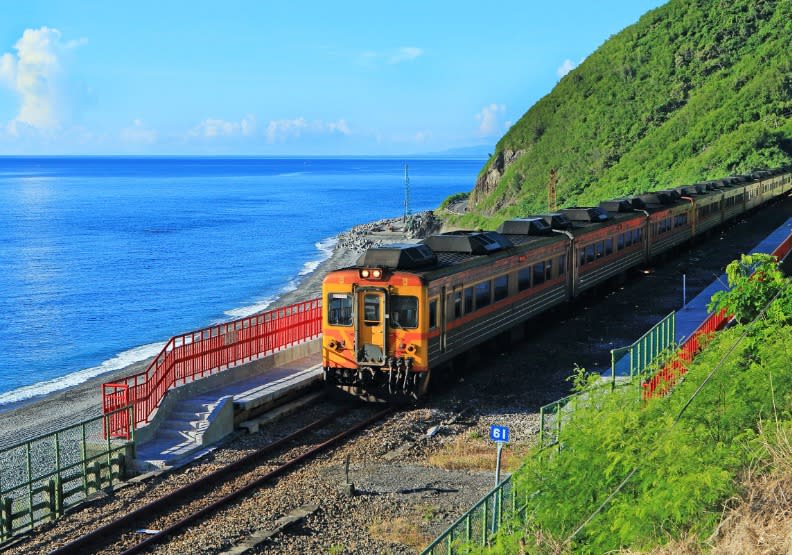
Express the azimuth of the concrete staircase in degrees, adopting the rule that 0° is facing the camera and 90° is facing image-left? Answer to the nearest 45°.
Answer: approximately 45°

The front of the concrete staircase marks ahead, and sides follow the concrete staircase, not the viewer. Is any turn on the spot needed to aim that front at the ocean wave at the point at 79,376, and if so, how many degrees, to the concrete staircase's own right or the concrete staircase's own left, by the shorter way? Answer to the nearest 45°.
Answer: approximately 135° to the concrete staircase's own right

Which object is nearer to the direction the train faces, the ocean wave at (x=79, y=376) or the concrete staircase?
the concrete staircase

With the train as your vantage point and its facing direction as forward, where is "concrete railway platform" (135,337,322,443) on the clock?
The concrete railway platform is roughly at 1 o'clock from the train.

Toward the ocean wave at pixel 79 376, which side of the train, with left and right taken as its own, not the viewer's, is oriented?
right

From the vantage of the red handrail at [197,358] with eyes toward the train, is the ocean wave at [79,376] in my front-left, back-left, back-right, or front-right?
back-left

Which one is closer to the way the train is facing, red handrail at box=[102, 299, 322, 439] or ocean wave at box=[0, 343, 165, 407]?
the red handrail

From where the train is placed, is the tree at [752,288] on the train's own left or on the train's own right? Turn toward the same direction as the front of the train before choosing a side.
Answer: on the train's own left

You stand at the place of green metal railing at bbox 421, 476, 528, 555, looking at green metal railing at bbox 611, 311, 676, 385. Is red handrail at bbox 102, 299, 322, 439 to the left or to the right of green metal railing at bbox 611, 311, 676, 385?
left
